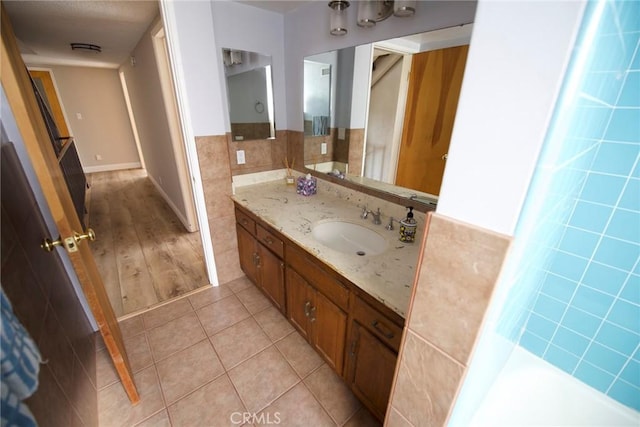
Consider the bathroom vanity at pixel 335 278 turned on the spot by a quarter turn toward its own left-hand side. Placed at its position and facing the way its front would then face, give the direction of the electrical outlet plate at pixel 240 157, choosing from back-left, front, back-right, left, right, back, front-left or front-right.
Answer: back

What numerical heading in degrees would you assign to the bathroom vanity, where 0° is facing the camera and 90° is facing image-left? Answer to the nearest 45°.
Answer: approximately 45°

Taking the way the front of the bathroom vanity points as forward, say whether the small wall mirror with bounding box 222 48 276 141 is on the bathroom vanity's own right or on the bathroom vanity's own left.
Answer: on the bathroom vanity's own right

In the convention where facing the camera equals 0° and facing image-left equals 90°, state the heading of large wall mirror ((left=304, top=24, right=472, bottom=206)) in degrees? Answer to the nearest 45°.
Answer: approximately 45°

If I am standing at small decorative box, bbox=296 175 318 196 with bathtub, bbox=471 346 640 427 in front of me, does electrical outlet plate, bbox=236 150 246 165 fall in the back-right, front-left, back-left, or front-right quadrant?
back-right

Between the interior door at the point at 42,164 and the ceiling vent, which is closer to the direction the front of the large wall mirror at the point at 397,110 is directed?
the interior door
